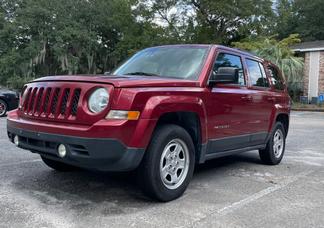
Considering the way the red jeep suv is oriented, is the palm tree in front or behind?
behind

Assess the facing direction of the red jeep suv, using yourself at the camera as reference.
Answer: facing the viewer and to the left of the viewer
